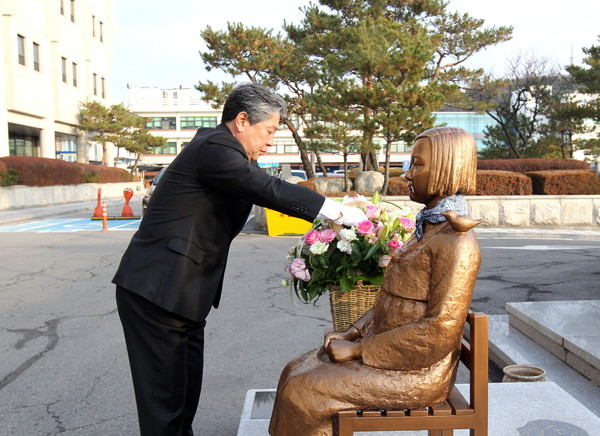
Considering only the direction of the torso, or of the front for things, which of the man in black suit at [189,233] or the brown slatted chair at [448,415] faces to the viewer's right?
the man in black suit

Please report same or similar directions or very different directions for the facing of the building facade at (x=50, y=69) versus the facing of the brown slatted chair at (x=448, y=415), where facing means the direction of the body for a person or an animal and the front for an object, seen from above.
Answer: very different directions

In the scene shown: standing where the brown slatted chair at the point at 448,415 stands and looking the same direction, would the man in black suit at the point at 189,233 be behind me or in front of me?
in front

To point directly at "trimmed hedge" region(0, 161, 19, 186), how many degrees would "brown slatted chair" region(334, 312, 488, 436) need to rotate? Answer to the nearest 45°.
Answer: approximately 45° to its right

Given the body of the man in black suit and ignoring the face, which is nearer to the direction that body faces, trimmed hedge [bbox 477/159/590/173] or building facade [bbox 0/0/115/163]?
the trimmed hedge

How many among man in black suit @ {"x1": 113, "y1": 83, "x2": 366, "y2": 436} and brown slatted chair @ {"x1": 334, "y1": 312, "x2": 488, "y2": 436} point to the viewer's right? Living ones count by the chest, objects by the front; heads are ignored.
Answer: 1

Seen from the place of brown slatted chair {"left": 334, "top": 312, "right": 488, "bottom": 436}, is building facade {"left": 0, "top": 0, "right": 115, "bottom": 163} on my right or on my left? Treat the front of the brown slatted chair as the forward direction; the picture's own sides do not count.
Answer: on my right

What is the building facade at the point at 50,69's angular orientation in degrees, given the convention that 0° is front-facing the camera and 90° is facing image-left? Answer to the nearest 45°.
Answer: approximately 315°

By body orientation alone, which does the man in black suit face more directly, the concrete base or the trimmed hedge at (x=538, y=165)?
the concrete base

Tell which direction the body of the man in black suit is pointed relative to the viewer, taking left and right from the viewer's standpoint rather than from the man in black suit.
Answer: facing to the right of the viewer

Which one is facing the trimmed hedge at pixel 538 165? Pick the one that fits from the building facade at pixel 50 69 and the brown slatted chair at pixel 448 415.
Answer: the building facade

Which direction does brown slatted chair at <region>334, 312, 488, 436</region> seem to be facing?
to the viewer's left

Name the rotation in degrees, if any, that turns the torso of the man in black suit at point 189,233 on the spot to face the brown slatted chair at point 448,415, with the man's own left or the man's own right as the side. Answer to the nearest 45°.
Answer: approximately 45° to the man's own right
